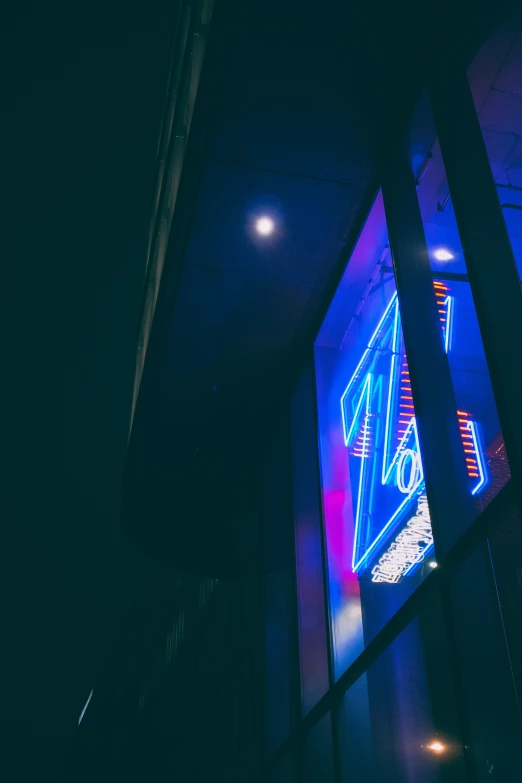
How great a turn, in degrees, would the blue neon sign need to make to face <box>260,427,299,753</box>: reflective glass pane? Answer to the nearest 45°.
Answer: approximately 90° to its right

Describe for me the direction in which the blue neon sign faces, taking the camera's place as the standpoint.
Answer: facing the viewer and to the left of the viewer

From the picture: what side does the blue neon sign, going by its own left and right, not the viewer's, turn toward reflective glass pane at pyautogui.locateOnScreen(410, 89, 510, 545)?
left

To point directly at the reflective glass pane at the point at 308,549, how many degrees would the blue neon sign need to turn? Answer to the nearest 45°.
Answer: approximately 90° to its right

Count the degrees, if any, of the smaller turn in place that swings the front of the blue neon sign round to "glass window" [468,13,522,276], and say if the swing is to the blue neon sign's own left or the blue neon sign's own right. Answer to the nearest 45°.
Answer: approximately 90° to the blue neon sign's own left

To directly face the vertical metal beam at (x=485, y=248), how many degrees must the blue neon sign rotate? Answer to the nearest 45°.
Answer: approximately 45° to its left
